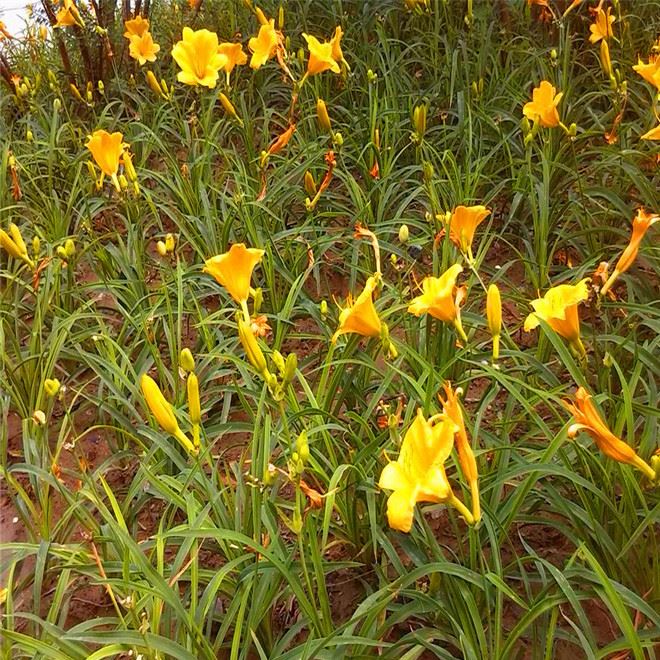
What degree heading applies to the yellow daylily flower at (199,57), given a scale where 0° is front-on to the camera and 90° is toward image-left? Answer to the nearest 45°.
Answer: approximately 0°

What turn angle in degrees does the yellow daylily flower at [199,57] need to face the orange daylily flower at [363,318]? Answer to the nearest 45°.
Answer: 0° — it already faces it

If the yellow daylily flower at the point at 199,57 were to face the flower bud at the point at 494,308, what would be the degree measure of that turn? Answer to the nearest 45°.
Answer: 0° — it already faces it

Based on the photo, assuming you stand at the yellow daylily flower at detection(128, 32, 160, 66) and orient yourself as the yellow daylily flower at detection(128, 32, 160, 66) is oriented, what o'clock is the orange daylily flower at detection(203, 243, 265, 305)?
The orange daylily flower is roughly at 12 o'clock from the yellow daylily flower.

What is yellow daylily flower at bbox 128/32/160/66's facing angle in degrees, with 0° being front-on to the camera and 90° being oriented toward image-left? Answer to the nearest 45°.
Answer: approximately 0°

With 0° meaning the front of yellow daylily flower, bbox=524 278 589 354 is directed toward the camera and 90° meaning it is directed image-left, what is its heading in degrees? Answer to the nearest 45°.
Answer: approximately 90°

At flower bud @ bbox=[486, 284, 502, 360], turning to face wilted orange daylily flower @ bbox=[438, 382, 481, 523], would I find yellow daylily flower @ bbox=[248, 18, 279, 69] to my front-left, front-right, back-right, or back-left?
back-right

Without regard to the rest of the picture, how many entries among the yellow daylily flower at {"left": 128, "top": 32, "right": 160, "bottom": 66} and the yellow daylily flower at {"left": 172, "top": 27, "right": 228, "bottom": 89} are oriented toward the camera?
2

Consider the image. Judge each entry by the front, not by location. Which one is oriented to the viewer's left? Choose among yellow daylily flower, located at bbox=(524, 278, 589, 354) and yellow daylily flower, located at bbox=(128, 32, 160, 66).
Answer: yellow daylily flower, located at bbox=(524, 278, 589, 354)
